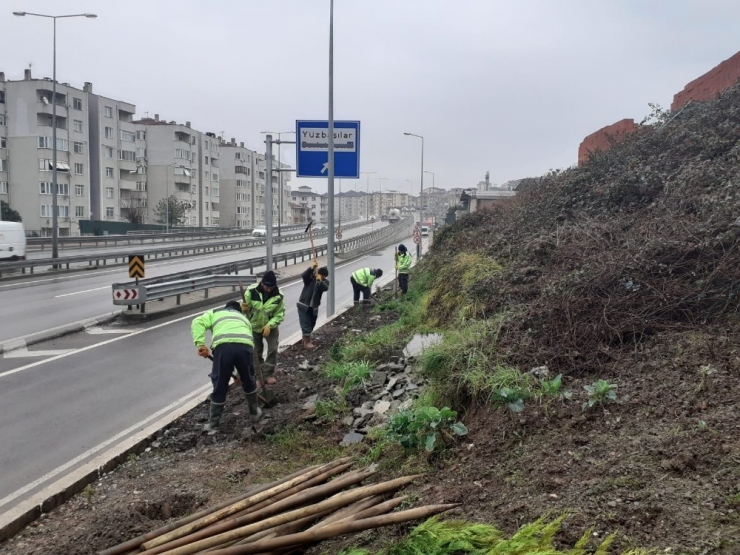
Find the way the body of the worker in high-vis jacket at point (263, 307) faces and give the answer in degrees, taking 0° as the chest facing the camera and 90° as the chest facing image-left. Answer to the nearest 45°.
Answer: approximately 0°

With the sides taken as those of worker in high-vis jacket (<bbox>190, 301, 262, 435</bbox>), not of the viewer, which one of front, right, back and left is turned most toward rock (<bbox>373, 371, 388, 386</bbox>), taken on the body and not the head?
right

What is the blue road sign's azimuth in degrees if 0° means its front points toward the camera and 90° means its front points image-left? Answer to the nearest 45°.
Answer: approximately 0°

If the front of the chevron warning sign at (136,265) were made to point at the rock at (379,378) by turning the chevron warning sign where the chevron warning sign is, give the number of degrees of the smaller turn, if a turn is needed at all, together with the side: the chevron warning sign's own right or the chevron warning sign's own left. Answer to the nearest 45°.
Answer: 0° — it already faces it

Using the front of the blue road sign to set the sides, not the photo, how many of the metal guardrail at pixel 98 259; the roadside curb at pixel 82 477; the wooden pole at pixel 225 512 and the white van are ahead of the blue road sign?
2

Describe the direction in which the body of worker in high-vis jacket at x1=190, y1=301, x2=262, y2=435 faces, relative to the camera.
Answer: away from the camera

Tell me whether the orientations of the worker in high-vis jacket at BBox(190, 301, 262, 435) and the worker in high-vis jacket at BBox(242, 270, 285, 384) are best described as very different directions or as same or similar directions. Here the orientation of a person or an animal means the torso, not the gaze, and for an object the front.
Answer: very different directions

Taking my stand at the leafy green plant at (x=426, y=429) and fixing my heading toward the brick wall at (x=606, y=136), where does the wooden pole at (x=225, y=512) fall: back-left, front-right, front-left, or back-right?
back-left
